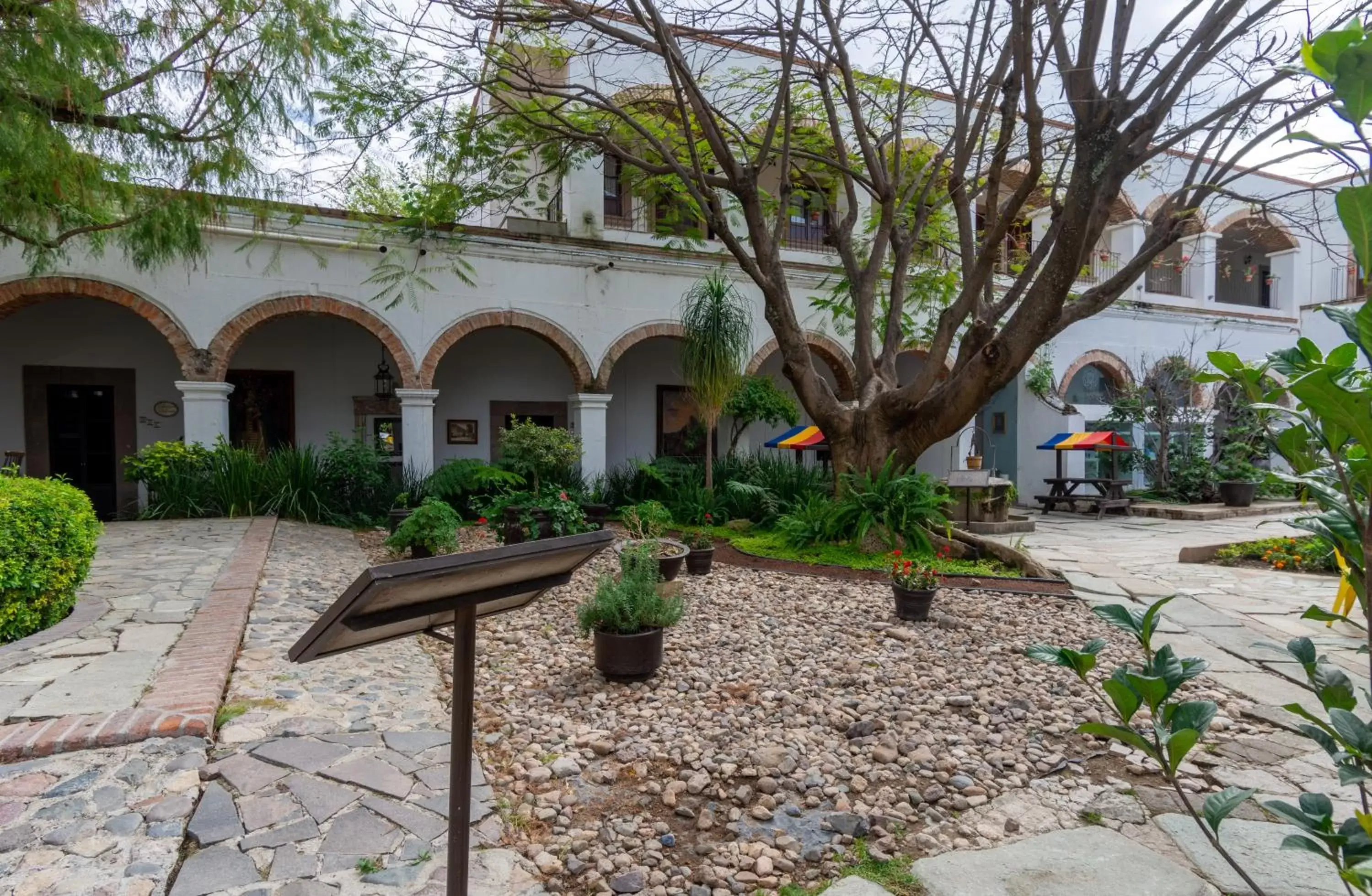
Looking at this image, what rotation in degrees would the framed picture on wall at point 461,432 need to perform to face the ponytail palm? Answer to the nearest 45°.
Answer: approximately 45° to its left

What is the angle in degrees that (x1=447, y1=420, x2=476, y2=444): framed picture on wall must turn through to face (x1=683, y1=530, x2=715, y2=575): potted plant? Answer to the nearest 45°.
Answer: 0° — it already faces it

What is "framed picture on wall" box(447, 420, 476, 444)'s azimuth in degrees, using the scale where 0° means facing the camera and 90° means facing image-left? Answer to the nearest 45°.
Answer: approximately 0°

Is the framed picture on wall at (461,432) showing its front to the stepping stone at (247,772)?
yes

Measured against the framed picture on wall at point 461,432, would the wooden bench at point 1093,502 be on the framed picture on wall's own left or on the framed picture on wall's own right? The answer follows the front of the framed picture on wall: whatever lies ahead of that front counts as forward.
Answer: on the framed picture on wall's own left

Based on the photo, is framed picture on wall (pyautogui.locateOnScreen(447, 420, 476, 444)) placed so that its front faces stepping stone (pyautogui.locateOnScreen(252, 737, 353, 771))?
yes

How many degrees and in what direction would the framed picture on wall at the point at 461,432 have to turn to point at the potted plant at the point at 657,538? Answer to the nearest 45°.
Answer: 0° — it already faces it

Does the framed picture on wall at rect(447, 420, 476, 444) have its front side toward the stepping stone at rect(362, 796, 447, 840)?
yes
